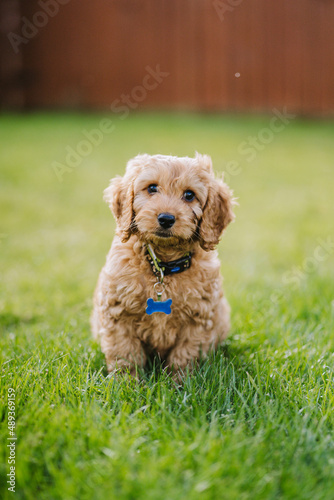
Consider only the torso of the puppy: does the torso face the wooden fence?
no

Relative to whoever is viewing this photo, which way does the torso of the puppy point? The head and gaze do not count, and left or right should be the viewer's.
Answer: facing the viewer
